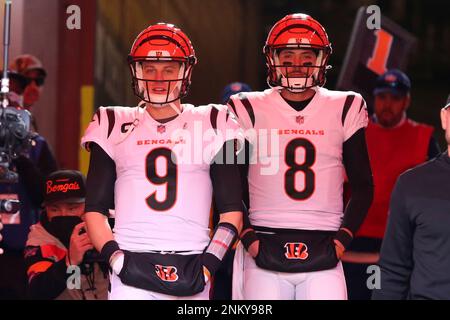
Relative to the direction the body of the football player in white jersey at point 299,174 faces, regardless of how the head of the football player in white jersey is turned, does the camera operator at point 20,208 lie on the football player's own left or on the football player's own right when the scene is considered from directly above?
on the football player's own right

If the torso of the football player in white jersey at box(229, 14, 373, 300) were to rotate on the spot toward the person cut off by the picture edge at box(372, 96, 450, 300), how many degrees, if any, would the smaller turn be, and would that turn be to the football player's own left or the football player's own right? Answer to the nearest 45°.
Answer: approximately 45° to the football player's own left

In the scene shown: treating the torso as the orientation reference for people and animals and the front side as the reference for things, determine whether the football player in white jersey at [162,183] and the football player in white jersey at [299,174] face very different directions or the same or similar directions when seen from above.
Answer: same or similar directions

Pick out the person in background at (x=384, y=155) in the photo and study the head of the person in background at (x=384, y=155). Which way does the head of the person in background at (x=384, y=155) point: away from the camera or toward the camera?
toward the camera

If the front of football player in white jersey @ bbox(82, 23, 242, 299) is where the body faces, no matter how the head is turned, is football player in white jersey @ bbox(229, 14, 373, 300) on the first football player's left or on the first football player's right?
on the first football player's left

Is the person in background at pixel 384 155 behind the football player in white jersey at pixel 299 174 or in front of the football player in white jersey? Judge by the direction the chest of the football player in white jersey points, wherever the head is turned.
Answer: behind

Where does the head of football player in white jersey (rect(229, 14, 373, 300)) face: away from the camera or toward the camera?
toward the camera

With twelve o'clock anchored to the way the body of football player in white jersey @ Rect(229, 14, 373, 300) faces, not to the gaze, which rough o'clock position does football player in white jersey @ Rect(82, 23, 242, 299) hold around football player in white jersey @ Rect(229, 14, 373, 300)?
football player in white jersey @ Rect(82, 23, 242, 299) is roughly at 2 o'clock from football player in white jersey @ Rect(229, 14, 373, 300).

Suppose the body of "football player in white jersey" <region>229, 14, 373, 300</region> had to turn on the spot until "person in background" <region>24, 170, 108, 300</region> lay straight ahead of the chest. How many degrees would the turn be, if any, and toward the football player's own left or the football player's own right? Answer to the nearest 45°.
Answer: approximately 90° to the football player's own right

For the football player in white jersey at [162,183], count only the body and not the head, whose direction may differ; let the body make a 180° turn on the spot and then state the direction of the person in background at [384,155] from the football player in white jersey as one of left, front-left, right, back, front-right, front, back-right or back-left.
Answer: front-right

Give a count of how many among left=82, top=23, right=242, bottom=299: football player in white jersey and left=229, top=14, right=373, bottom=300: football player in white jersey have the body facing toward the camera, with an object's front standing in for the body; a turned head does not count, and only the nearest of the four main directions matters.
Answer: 2

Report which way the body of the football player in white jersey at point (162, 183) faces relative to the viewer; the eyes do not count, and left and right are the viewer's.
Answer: facing the viewer

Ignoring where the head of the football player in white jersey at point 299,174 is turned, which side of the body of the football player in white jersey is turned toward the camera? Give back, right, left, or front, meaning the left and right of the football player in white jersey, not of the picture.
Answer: front

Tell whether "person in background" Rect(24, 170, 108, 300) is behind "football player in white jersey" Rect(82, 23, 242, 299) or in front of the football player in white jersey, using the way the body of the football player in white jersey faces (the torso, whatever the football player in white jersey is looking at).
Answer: behind
